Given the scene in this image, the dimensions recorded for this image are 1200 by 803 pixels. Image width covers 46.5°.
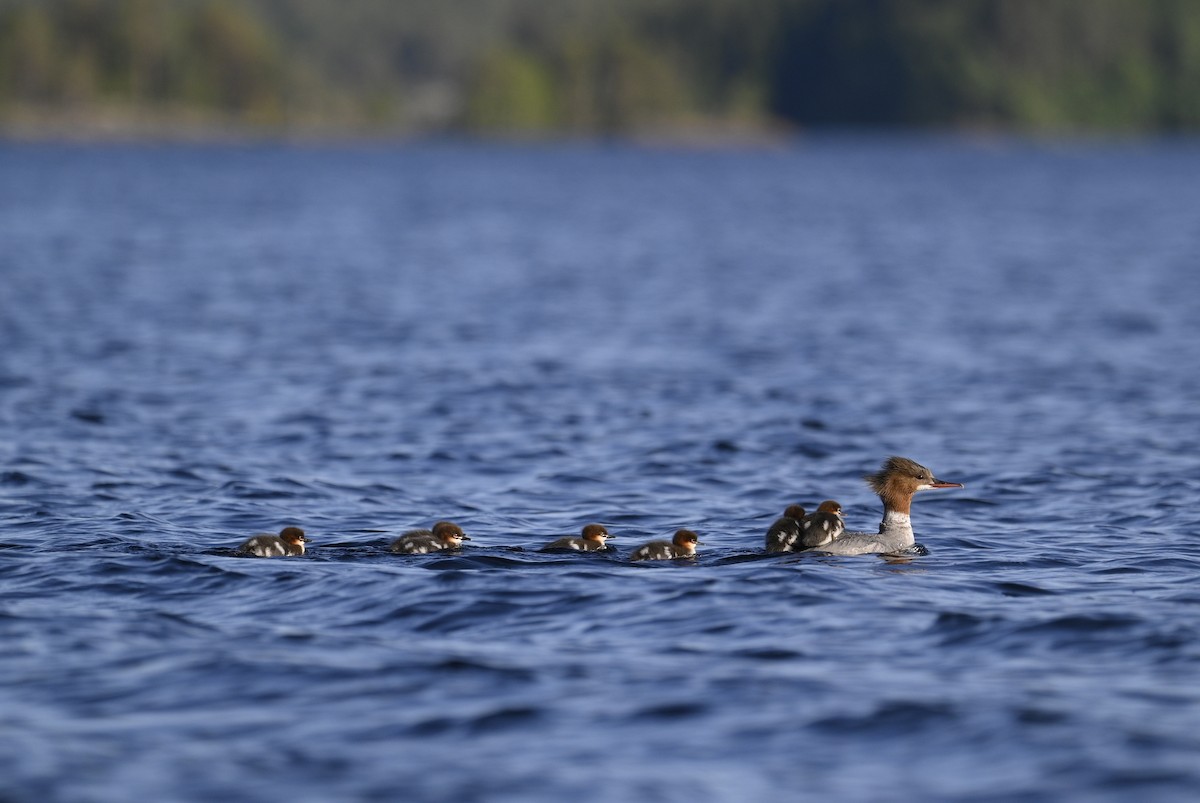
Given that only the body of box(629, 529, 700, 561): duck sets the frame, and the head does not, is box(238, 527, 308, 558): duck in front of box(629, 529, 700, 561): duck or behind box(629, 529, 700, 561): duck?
behind

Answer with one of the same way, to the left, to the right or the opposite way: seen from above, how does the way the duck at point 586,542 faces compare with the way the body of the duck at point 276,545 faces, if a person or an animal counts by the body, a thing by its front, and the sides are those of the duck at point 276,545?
the same way

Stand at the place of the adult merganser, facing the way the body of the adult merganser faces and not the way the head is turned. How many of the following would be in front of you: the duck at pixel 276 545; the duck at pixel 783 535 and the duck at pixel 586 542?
0

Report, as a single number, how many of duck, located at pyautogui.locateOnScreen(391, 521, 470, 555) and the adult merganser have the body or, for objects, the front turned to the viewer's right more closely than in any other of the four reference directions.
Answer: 2

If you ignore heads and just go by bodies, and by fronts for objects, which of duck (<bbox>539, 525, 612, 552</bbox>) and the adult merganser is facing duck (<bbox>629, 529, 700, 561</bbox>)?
duck (<bbox>539, 525, 612, 552</bbox>)

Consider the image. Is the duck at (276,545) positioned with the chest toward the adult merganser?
yes

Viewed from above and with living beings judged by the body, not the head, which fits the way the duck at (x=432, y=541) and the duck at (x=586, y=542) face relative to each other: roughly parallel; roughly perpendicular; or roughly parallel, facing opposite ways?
roughly parallel

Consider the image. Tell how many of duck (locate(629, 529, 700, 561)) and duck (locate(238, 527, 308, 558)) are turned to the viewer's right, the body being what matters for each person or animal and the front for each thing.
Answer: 2

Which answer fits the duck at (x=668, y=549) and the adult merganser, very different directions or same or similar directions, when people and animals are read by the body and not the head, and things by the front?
same or similar directions

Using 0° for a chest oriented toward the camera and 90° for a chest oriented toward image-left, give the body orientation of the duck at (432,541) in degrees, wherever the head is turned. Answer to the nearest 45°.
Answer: approximately 270°

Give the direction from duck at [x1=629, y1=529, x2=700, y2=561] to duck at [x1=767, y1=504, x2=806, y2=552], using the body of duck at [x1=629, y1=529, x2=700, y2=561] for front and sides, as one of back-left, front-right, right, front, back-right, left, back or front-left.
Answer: front

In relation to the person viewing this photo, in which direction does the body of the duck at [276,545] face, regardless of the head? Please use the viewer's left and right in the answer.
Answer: facing to the right of the viewer

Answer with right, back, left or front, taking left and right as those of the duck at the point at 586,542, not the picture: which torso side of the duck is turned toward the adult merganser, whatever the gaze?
front

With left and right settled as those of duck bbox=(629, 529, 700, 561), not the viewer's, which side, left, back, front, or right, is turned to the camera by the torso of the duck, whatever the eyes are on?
right

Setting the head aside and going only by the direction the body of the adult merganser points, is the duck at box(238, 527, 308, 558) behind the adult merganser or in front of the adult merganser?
behind

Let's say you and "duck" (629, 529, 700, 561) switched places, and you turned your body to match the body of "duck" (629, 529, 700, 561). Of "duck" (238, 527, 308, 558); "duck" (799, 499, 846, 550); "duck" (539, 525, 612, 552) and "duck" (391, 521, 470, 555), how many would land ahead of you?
1

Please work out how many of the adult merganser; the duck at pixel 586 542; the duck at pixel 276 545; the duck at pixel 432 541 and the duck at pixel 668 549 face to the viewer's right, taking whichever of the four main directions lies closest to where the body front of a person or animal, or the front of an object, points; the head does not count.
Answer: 5

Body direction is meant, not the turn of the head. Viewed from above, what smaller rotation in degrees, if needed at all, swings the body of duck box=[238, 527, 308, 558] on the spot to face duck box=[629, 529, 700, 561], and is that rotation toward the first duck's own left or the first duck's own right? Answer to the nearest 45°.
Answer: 0° — it already faces it

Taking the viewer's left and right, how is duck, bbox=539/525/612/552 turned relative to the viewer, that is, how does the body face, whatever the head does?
facing to the right of the viewer

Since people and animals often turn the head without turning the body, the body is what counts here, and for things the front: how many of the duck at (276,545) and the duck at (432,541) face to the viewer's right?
2

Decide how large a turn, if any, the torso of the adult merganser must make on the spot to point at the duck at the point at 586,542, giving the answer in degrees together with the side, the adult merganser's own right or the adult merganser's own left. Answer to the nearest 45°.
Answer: approximately 180°

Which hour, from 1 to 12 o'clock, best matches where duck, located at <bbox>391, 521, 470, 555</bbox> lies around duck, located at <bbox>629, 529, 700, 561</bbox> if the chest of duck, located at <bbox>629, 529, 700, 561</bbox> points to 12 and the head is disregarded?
duck, located at <bbox>391, 521, 470, 555</bbox> is roughly at 6 o'clock from duck, located at <bbox>629, 529, 700, 561</bbox>.
